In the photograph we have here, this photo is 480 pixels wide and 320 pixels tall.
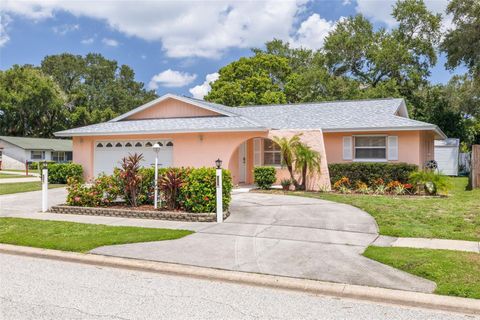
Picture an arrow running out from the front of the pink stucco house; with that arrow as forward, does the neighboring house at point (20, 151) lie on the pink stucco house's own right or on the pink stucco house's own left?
on the pink stucco house's own right

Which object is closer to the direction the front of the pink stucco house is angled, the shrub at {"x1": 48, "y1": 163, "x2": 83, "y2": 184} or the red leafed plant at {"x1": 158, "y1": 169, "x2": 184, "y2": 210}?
the red leafed plant

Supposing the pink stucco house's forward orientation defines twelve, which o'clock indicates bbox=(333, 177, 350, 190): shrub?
The shrub is roughly at 10 o'clock from the pink stucco house.

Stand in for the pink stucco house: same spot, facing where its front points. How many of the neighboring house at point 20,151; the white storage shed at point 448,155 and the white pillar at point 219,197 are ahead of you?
1

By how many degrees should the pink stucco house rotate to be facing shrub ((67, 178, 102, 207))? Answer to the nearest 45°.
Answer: approximately 45° to its right

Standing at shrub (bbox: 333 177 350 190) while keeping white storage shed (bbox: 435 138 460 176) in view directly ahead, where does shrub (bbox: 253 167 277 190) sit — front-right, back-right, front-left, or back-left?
back-left

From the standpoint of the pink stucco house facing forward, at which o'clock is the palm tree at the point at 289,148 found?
The palm tree is roughly at 11 o'clock from the pink stucco house.

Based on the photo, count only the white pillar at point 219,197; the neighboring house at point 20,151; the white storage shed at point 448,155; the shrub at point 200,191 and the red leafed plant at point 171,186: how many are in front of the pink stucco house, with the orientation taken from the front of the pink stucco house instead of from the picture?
3

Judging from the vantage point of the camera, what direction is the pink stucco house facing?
facing the viewer

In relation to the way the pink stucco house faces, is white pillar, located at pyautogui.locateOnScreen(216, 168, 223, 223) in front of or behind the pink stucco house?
in front

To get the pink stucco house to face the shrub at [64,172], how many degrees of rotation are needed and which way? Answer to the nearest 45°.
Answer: approximately 90° to its right

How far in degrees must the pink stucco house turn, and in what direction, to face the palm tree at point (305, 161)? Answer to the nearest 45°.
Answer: approximately 45° to its left

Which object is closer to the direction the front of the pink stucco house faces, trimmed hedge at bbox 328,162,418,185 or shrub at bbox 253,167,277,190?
the shrub

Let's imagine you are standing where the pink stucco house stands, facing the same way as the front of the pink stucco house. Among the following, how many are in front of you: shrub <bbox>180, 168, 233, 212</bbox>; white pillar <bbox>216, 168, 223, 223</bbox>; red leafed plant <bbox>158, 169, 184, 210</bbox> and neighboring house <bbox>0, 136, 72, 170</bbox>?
3

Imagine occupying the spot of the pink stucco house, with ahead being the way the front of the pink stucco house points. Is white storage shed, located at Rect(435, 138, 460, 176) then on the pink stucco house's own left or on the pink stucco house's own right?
on the pink stucco house's own left
